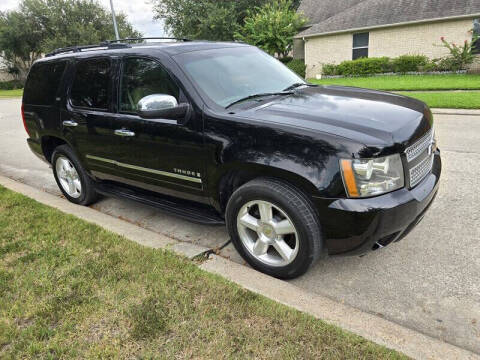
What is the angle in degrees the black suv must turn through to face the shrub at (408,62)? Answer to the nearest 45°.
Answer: approximately 90° to its left

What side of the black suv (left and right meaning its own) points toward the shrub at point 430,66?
left

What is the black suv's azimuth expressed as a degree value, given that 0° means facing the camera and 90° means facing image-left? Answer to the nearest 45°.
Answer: approximately 315°

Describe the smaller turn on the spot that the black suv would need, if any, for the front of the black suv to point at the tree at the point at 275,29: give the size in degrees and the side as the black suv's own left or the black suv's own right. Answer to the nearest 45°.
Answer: approximately 135° to the black suv's own left

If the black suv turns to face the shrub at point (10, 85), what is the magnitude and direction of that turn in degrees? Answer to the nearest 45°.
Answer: approximately 180°

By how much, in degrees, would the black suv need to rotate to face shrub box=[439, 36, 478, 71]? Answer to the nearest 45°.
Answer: approximately 90° to its left

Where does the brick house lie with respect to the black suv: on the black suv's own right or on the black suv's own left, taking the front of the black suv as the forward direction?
on the black suv's own left

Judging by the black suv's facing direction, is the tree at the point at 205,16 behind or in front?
behind

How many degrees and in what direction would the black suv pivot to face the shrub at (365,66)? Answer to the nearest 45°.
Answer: approximately 90° to its left

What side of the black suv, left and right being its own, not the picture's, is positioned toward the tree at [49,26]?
back

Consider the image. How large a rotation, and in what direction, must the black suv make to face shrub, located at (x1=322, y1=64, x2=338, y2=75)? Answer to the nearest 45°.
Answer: approximately 135° to its left
